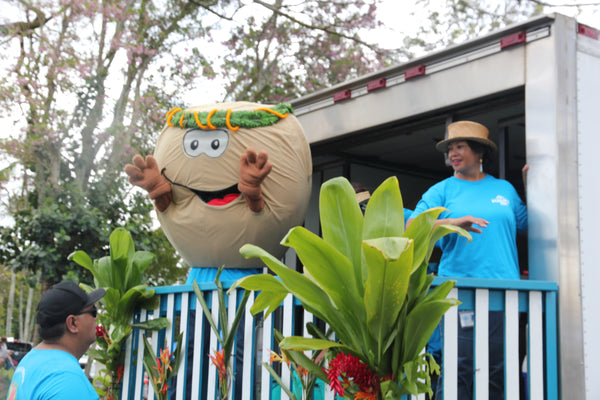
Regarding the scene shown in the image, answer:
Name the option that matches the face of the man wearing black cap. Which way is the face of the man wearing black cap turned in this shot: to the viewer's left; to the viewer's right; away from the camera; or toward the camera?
to the viewer's right

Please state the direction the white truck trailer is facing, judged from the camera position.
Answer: facing away from the viewer and to the right of the viewer

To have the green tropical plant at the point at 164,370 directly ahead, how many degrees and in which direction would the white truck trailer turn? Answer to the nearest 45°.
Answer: approximately 135° to its left

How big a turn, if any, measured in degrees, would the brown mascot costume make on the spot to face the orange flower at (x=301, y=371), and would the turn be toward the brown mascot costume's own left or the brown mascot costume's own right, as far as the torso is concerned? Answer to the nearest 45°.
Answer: approximately 45° to the brown mascot costume's own left

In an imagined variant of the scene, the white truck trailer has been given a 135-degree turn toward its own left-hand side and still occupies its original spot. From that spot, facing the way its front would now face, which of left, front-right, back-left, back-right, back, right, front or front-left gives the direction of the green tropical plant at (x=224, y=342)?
front

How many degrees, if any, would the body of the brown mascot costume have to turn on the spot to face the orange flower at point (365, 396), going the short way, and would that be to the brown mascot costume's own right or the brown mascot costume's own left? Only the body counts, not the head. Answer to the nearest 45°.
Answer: approximately 45° to the brown mascot costume's own left

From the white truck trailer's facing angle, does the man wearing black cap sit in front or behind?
behind

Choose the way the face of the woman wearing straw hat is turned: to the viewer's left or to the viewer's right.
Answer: to the viewer's left

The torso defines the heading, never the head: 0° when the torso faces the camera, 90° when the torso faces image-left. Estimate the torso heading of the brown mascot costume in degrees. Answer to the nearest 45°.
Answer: approximately 45°
